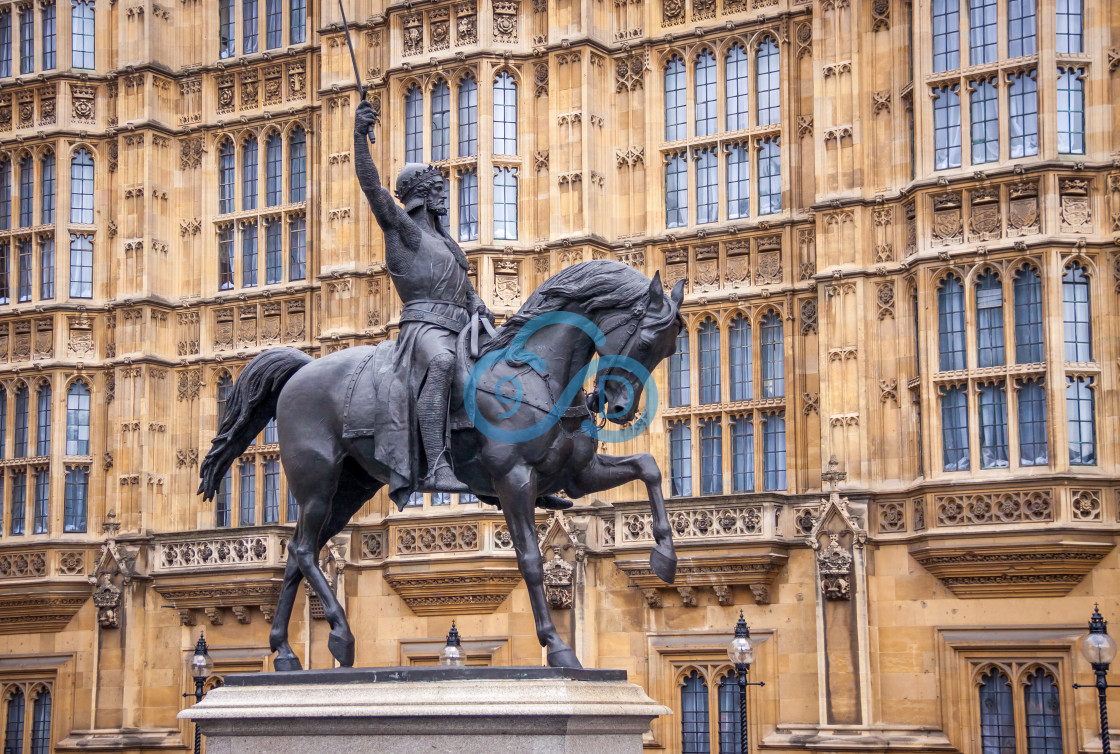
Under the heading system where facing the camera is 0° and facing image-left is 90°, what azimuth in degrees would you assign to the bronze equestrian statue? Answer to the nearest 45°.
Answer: approximately 270°
